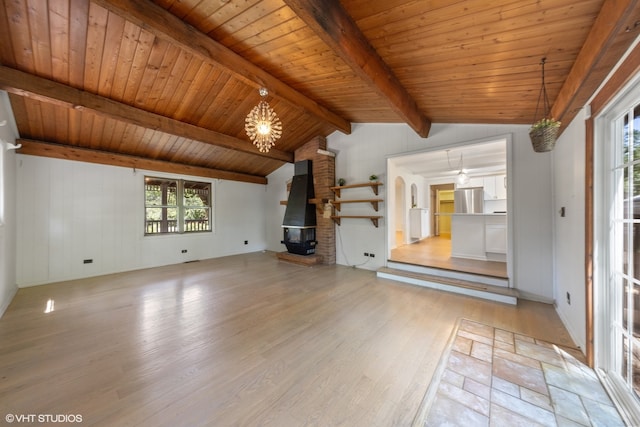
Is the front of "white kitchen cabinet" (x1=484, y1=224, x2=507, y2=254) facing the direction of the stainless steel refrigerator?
no

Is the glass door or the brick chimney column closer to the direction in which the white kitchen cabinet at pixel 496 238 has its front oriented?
the glass door

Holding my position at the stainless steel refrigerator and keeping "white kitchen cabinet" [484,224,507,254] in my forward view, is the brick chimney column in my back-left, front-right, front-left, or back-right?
front-right

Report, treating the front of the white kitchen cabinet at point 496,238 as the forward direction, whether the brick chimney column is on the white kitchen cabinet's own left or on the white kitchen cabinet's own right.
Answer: on the white kitchen cabinet's own right

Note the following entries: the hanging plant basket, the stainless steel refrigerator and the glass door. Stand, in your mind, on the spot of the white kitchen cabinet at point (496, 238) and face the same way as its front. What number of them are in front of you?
2

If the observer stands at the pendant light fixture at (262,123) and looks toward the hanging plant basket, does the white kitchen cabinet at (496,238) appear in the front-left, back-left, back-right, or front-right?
front-left

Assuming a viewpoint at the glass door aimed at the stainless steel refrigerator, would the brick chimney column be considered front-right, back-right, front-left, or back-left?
front-left

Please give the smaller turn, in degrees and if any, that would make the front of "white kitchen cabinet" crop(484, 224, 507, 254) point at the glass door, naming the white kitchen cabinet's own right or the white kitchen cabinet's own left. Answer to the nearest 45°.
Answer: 0° — it already faces it

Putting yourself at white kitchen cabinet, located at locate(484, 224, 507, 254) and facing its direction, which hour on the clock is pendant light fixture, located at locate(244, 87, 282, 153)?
The pendant light fixture is roughly at 1 o'clock from the white kitchen cabinet.

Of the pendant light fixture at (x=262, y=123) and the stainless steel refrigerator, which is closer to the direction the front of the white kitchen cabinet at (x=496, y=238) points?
the pendant light fixture

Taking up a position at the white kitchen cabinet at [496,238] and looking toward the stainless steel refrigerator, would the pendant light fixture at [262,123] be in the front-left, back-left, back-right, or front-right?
back-left

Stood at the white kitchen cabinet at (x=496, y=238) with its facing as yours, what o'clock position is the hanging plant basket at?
The hanging plant basket is roughly at 12 o'clock from the white kitchen cabinet.

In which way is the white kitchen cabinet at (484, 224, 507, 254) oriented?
toward the camera

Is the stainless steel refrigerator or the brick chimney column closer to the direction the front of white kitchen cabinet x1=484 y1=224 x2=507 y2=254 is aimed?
the brick chimney column

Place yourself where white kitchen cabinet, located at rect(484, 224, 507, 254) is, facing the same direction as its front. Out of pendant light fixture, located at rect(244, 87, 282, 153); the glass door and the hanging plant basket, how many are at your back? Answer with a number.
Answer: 0
